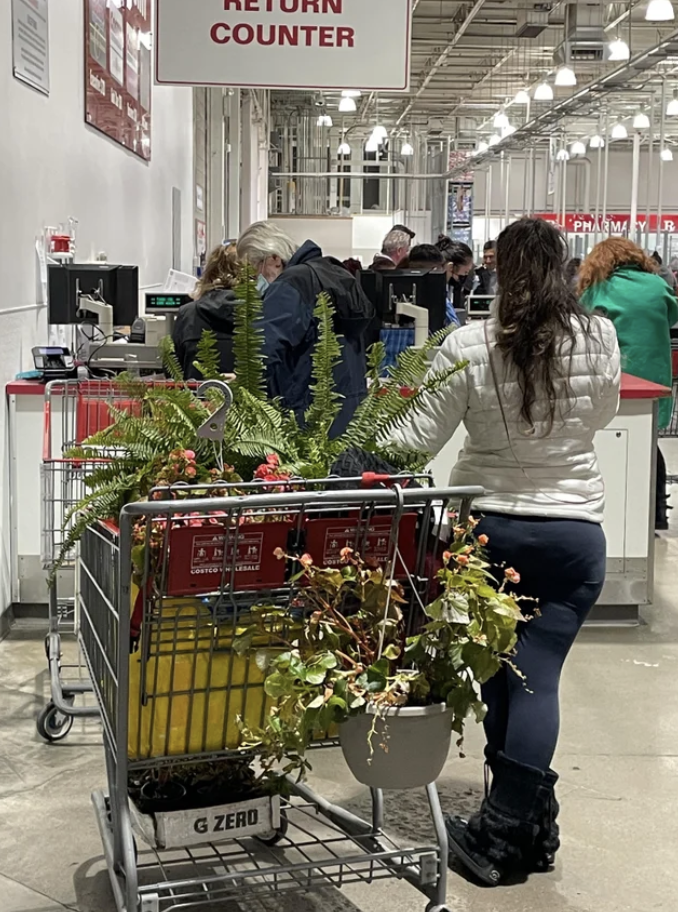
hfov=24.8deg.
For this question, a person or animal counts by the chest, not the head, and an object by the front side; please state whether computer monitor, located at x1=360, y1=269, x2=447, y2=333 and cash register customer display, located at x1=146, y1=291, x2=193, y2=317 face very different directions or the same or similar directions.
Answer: very different directions

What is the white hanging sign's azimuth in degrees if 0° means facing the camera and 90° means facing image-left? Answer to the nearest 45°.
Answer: approximately 0°

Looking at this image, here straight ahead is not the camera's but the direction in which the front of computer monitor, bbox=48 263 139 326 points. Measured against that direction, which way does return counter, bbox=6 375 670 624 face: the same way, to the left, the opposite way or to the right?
the opposite way

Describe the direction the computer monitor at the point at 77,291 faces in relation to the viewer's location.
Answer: facing away from the viewer

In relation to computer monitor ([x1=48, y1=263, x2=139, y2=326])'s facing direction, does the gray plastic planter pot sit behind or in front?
behind

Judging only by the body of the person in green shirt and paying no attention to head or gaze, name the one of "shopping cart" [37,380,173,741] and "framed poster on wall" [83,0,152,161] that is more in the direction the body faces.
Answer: the framed poster on wall

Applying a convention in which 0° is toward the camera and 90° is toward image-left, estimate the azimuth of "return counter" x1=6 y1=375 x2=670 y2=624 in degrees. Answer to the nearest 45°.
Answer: approximately 0°

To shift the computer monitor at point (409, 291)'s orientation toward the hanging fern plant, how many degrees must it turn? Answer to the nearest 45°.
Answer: approximately 180°

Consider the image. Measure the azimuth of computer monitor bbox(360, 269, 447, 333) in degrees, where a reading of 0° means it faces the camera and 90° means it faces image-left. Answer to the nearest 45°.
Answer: approximately 180°

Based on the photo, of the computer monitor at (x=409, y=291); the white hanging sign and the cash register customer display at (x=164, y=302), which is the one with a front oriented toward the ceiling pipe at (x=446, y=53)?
the computer monitor at (x=409, y=291)

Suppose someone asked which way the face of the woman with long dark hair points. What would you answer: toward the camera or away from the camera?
away from the camera

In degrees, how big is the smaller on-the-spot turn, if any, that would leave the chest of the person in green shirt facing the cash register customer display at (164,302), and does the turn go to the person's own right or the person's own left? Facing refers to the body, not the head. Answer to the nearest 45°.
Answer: approximately 90° to the person's own left

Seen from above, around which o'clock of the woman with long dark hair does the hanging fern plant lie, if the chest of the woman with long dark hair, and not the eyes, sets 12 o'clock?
The hanging fern plant is roughly at 9 o'clock from the woman with long dark hair.
